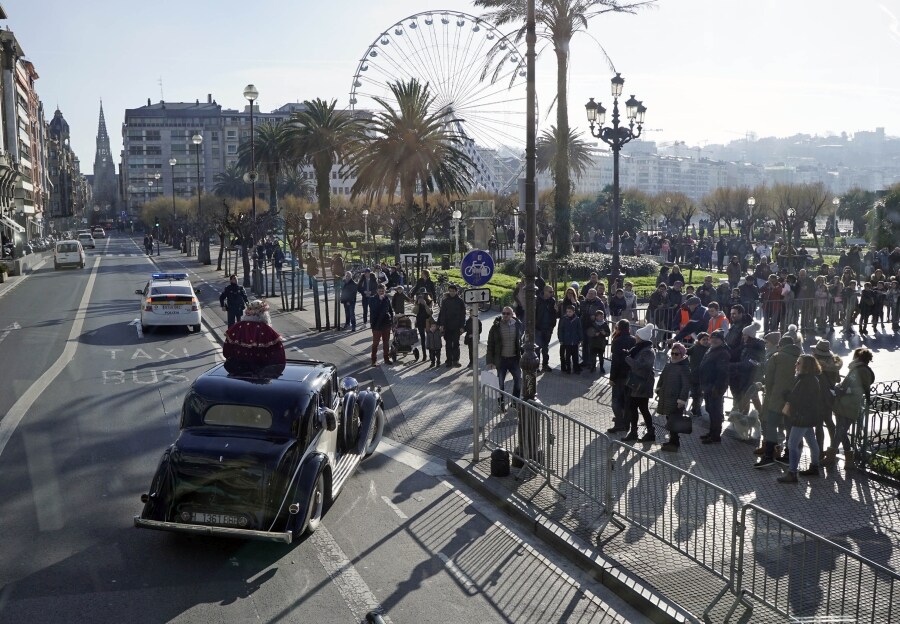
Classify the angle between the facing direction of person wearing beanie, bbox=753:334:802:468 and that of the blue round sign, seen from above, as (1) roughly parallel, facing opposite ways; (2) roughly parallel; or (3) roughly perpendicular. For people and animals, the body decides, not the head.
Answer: roughly perpendicular

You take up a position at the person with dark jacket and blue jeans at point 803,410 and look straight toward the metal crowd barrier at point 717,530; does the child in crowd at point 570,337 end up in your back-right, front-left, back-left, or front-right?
back-right

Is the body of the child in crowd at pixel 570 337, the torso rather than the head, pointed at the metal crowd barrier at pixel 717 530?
yes

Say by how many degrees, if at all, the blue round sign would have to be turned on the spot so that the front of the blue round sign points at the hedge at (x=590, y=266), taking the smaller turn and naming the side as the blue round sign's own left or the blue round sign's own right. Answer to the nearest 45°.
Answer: approximately 180°

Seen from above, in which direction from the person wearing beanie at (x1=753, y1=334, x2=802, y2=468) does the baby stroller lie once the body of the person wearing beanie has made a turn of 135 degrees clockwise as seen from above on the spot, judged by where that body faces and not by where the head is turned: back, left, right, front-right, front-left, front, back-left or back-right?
left

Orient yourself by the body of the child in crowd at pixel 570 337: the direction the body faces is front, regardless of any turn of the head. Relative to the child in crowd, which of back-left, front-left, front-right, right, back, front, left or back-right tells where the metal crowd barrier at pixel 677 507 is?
front

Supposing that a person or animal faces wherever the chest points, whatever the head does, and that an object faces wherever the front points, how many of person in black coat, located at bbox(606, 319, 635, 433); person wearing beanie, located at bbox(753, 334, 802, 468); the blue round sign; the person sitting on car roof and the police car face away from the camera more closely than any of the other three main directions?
2

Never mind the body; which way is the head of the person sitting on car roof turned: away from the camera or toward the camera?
away from the camera

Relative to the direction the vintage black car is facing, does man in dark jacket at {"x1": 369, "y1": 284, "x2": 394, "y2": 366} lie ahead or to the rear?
ahead

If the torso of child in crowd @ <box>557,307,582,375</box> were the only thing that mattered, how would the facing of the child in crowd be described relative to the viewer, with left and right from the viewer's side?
facing the viewer

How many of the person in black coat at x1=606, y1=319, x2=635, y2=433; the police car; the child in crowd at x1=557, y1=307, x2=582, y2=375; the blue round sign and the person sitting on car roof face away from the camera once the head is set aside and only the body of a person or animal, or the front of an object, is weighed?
2

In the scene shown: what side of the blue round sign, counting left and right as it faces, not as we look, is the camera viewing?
front

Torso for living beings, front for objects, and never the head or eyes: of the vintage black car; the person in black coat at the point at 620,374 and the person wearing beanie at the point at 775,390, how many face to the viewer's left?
2

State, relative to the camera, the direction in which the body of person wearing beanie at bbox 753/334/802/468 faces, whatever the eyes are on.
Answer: to the viewer's left

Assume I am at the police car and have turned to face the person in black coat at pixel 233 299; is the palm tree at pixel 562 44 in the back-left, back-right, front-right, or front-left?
front-left

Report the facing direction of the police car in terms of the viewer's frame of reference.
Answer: facing away from the viewer

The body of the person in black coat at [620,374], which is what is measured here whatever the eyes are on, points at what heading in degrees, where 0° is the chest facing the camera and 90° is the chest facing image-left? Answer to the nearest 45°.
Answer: approximately 90°

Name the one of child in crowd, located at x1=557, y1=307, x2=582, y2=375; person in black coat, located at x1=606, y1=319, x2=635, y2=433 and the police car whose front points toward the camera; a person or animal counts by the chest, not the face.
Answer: the child in crowd
